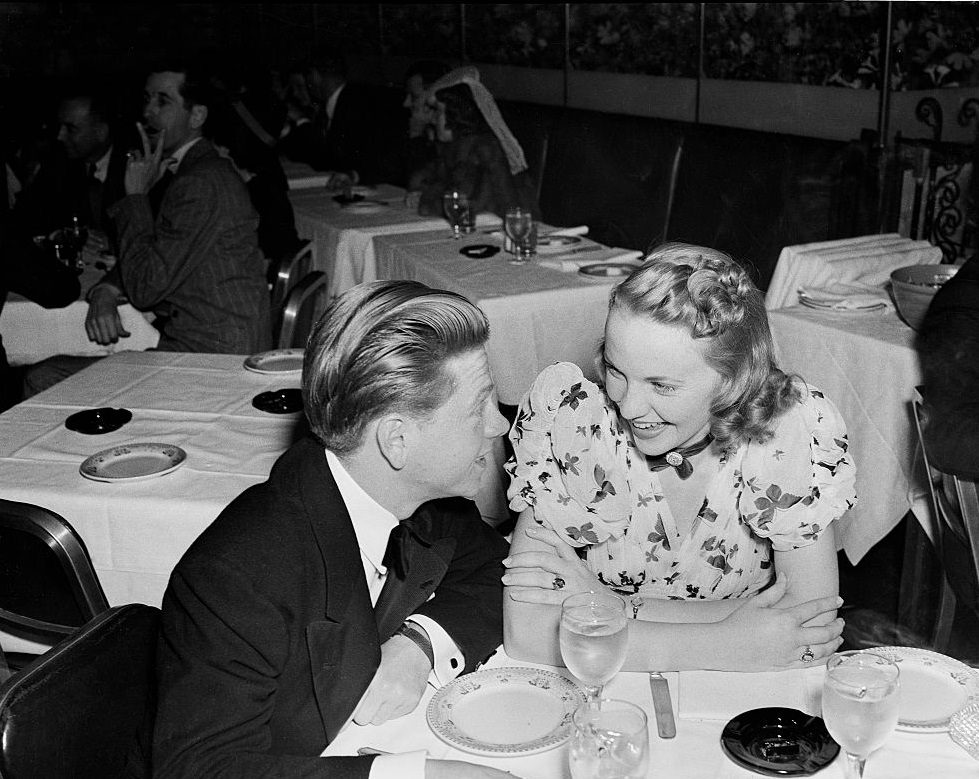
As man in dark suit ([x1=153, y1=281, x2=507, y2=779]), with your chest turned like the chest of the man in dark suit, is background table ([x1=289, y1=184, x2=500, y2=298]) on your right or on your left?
on your left

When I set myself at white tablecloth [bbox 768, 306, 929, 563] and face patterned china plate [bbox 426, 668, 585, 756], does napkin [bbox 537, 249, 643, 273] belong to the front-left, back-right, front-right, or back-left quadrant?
back-right

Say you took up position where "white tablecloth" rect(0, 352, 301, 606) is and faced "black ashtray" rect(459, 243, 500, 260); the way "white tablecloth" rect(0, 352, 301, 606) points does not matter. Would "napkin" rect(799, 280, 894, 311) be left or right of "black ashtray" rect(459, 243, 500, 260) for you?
right

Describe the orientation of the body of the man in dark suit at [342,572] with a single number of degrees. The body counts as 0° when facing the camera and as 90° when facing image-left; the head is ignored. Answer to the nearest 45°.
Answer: approximately 315°

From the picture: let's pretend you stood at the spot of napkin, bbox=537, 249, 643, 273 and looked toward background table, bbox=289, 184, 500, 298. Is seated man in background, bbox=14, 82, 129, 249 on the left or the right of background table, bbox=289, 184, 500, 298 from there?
left

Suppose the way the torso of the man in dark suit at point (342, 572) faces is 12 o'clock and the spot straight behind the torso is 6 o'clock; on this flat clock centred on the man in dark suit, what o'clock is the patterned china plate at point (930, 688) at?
The patterned china plate is roughly at 11 o'clock from the man in dark suit.

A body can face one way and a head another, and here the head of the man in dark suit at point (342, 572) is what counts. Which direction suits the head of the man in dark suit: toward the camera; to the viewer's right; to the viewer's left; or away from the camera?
to the viewer's right

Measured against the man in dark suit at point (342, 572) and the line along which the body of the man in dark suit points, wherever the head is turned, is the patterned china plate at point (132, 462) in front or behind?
behind

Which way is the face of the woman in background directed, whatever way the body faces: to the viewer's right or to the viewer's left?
to the viewer's left
